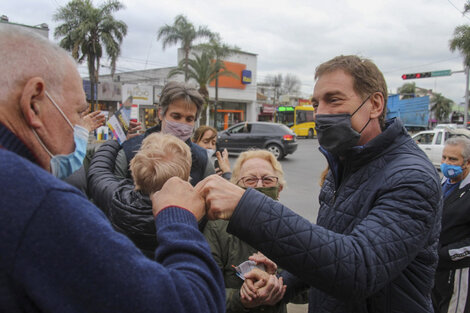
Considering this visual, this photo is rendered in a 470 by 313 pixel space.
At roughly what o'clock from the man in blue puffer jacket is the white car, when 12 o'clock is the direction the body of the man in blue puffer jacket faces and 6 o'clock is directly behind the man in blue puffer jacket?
The white car is roughly at 5 o'clock from the man in blue puffer jacket.

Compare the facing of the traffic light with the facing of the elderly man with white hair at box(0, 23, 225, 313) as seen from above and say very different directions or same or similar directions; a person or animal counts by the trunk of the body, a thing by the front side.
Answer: very different directions

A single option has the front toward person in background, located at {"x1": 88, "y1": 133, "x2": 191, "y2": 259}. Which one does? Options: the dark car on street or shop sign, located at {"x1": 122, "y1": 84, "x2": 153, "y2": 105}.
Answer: the shop sign

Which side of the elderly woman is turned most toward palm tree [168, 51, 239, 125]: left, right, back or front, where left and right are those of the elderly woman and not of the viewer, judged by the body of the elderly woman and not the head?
back

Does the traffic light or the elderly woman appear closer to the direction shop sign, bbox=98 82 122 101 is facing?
the elderly woman

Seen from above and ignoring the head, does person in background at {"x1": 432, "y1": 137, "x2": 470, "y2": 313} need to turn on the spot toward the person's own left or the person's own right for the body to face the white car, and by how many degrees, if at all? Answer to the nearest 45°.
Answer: approximately 135° to the person's own right
